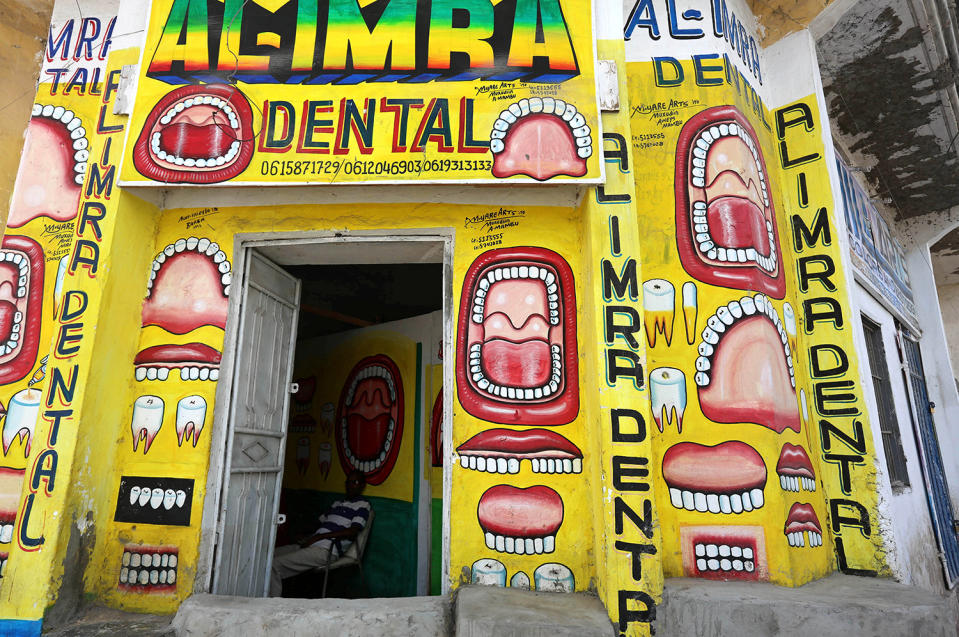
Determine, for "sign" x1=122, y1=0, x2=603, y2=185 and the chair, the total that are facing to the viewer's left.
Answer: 1

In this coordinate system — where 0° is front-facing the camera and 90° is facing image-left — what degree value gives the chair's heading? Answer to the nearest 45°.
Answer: approximately 90°

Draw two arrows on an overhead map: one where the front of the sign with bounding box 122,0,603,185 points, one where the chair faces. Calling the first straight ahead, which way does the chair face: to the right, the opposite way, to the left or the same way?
to the right

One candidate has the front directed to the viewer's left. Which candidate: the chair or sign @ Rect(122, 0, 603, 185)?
the chair

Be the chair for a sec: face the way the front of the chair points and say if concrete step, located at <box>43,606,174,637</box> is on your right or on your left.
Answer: on your left
